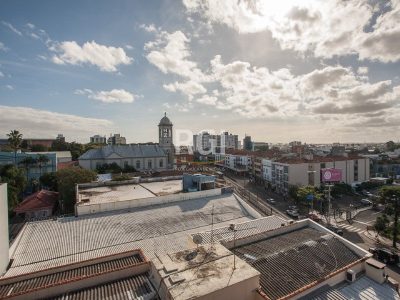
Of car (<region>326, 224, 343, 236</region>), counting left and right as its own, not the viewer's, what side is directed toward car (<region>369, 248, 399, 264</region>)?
front

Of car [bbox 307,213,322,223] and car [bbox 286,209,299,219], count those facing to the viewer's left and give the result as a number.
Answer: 0

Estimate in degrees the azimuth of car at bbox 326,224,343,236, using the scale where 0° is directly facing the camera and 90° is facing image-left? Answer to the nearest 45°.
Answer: approximately 315°

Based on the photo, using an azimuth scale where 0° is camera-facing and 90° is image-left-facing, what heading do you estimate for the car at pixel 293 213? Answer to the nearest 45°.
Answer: approximately 315°

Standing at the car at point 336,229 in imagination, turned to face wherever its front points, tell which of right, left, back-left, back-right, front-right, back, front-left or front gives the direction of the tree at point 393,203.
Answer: front-left

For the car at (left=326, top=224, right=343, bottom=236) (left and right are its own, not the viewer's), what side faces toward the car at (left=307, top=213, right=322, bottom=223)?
back

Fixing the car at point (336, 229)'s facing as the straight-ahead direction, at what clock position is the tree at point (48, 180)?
The tree is roughly at 4 o'clock from the car.
